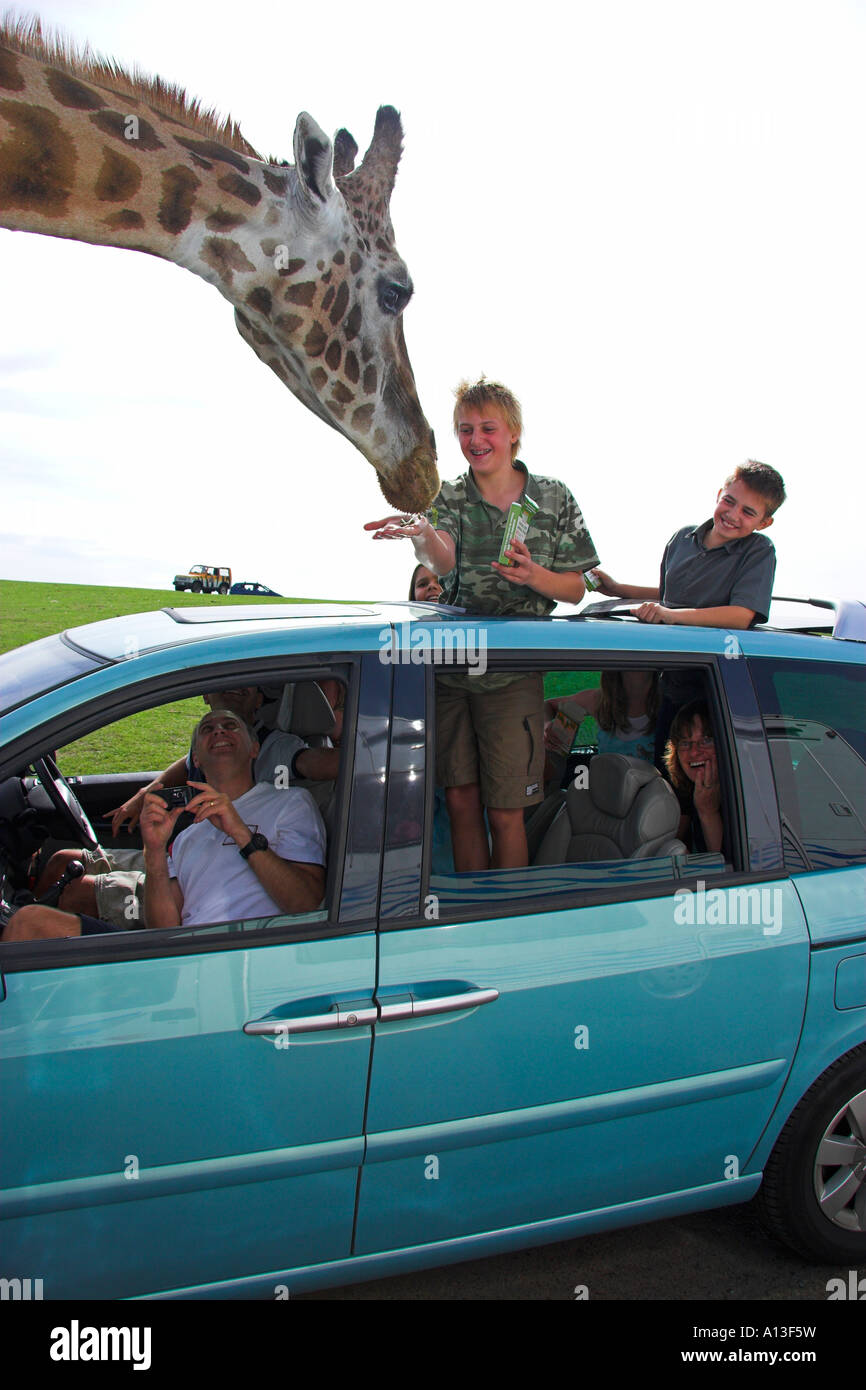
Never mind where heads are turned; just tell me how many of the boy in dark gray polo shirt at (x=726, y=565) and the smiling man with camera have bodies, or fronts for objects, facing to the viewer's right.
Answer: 0

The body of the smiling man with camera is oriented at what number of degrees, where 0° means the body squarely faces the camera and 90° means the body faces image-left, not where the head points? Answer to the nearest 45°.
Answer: approximately 45°

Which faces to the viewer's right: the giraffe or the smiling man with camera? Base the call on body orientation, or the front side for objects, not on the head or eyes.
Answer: the giraffe

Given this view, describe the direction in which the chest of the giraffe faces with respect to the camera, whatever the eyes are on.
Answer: to the viewer's right

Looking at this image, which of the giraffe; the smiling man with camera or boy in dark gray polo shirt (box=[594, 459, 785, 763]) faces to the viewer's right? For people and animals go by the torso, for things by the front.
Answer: the giraffe

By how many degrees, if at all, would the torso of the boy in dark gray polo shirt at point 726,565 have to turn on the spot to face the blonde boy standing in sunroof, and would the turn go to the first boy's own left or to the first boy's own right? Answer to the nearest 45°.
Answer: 0° — they already face them

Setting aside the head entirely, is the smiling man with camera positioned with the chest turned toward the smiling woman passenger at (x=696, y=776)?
no

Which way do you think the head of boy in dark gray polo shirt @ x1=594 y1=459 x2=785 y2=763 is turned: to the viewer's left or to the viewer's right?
to the viewer's left

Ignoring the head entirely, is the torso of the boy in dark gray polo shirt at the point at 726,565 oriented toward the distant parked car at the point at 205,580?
no

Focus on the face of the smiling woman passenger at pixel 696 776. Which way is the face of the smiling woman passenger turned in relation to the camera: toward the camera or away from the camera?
toward the camera

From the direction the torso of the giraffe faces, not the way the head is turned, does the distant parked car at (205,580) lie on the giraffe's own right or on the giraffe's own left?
on the giraffe's own left

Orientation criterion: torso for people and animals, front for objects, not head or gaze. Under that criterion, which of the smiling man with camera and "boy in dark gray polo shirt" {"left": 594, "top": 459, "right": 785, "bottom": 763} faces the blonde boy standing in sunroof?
the boy in dark gray polo shirt

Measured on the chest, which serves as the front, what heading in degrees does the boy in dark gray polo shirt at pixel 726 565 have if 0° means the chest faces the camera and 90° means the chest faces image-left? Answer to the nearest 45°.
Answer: approximately 45°

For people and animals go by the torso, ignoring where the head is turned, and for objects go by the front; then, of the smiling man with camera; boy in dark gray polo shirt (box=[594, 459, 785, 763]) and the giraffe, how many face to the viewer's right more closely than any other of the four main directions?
1

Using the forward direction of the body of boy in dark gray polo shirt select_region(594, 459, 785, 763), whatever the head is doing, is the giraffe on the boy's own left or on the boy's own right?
on the boy's own right

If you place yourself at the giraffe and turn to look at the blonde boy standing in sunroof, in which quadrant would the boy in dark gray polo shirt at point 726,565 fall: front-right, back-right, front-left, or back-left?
front-left
